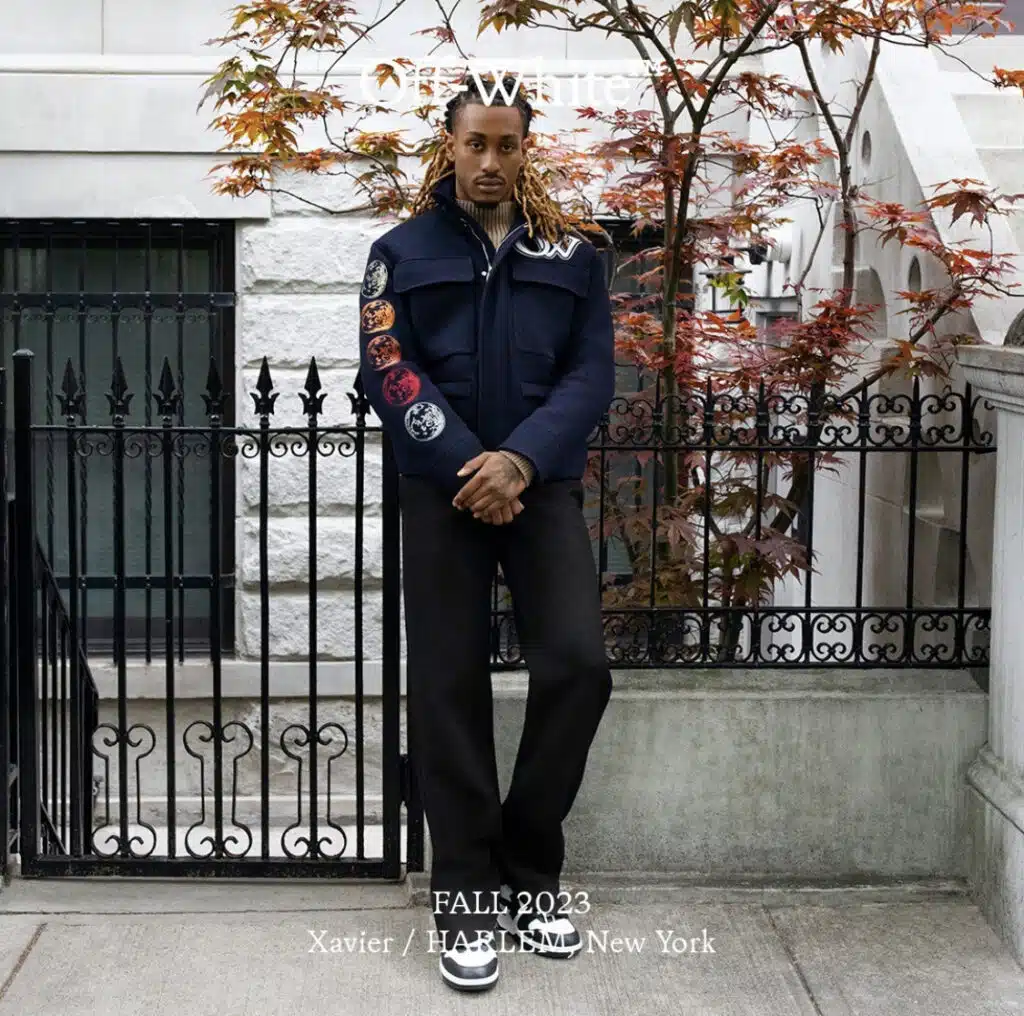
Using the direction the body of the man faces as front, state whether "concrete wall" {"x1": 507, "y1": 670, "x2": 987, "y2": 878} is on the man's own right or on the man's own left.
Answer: on the man's own left

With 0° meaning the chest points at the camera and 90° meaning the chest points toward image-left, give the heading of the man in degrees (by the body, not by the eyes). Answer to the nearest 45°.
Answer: approximately 0°
